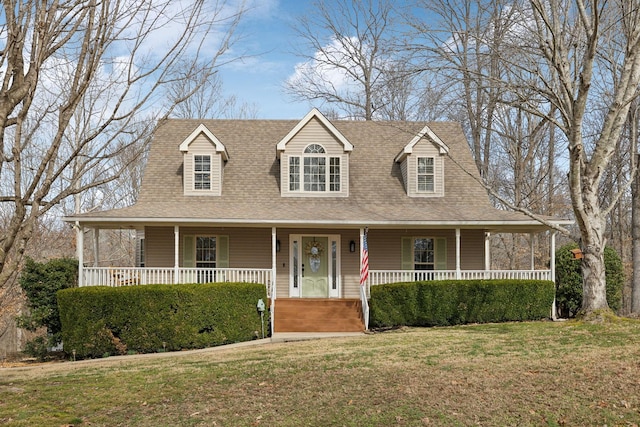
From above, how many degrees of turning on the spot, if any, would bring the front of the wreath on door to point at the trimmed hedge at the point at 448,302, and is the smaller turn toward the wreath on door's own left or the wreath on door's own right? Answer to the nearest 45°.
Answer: approximately 45° to the wreath on door's own left

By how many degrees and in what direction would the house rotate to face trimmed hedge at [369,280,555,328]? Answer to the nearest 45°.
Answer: approximately 45° to its left

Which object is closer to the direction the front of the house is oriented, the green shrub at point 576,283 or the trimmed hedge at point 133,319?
the trimmed hedge

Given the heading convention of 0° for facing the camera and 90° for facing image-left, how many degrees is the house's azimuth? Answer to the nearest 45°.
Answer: approximately 0°

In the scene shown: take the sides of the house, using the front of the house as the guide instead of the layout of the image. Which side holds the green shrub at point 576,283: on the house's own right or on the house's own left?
on the house's own left
